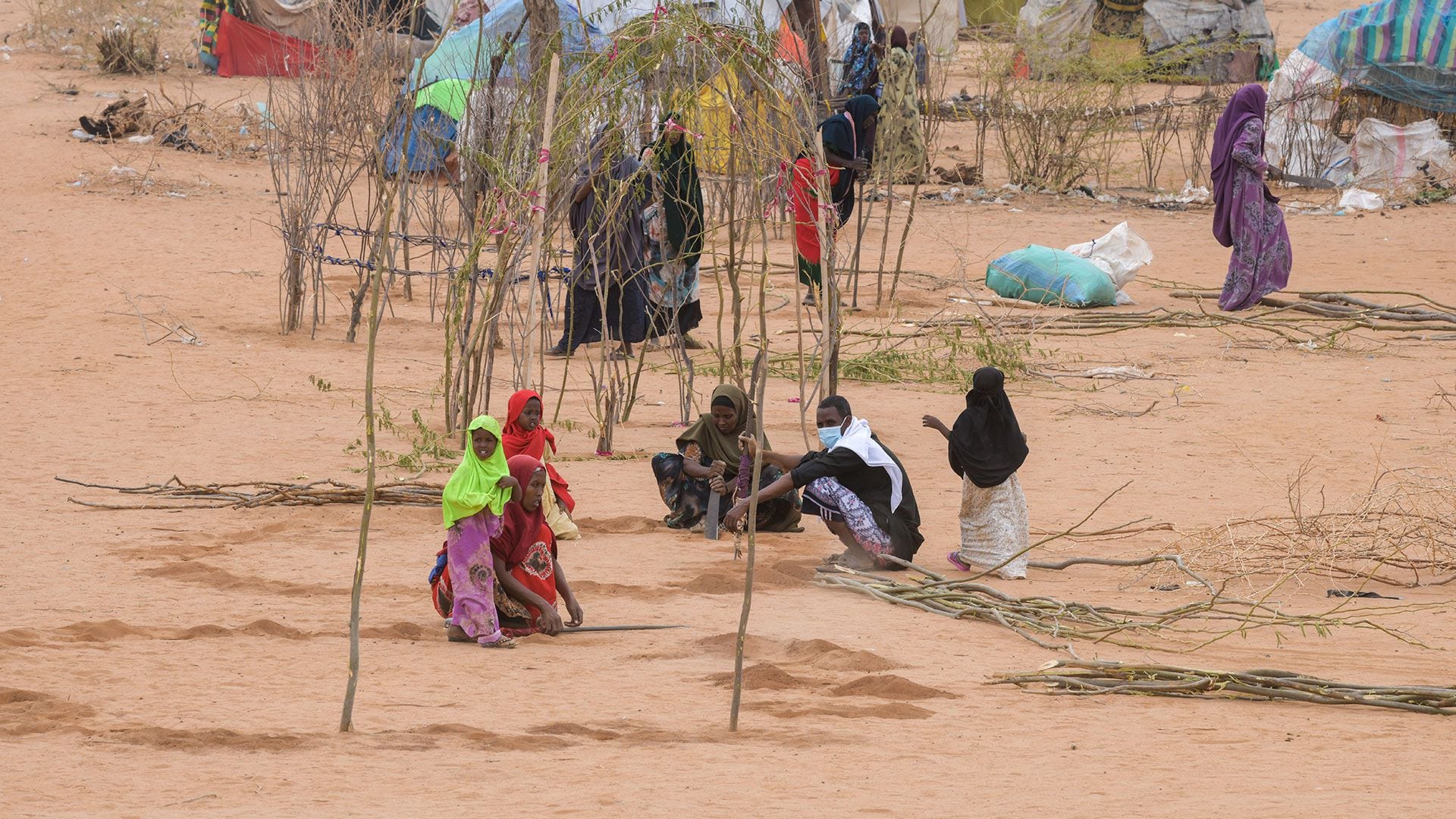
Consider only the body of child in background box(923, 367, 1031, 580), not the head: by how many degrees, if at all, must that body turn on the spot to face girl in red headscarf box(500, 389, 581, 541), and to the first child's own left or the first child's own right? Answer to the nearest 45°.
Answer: approximately 45° to the first child's own left

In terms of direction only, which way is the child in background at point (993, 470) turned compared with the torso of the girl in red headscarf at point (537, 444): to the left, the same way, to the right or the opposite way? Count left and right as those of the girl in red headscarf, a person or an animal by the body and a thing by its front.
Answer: the opposite way

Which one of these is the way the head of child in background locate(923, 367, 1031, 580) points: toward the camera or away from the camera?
away from the camera

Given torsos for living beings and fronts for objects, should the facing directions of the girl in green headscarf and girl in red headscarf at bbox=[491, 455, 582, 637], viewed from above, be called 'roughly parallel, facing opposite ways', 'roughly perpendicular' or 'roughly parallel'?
roughly parallel

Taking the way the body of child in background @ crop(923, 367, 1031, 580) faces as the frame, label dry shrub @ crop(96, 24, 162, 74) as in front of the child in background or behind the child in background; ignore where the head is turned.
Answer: in front

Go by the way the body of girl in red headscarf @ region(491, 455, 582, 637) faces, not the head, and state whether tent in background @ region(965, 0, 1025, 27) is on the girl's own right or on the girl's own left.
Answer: on the girl's own left

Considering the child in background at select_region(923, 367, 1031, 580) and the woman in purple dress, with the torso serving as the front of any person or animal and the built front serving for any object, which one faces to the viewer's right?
the woman in purple dress

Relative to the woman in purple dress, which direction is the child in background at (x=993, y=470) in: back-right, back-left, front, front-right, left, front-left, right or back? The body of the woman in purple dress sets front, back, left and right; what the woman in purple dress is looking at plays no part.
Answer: right

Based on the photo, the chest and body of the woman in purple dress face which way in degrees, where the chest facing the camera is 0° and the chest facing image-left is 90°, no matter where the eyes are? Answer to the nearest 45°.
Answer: approximately 270°

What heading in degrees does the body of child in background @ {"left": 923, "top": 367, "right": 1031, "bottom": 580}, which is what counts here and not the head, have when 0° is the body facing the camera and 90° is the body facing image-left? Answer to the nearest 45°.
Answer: approximately 135°

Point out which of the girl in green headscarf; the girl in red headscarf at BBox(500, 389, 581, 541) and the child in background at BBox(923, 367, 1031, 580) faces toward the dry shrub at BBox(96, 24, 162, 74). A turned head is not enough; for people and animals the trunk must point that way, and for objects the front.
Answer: the child in background

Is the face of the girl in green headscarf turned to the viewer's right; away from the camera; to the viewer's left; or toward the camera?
toward the camera

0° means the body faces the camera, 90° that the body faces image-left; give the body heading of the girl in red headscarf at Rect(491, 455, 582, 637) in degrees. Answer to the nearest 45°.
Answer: approximately 315°

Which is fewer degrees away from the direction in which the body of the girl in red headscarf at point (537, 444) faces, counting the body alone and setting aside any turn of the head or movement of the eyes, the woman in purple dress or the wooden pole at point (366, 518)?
the wooden pole

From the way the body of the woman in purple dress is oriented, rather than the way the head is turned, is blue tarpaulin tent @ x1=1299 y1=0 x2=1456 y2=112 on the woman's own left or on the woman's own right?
on the woman's own left

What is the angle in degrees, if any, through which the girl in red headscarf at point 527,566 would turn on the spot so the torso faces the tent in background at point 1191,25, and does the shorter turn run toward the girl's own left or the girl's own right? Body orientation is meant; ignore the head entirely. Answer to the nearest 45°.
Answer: approximately 90° to the girl's own left

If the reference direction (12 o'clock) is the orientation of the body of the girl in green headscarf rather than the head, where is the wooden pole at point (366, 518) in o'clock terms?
The wooden pole is roughly at 2 o'clock from the girl in green headscarf.

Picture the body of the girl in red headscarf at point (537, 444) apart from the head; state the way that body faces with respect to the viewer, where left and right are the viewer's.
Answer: facing the viewer and to the right of the viewer
